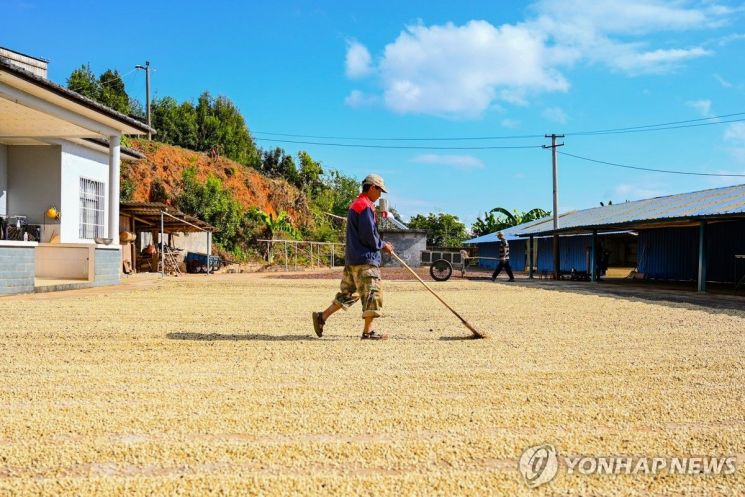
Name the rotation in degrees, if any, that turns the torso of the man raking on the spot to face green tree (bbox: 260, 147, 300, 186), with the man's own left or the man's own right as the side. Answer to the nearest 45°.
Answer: approximately 90° to the man's own left

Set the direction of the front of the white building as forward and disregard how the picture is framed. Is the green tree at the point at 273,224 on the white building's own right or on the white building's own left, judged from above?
on the white building's own left

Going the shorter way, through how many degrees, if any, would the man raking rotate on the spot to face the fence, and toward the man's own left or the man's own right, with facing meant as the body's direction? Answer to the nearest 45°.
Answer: approximately 90° to the man's own left

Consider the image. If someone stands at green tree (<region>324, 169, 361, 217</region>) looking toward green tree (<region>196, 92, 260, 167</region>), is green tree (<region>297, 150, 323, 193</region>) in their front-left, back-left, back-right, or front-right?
front-left

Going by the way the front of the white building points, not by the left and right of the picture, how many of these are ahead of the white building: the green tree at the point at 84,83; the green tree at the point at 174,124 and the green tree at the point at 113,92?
0

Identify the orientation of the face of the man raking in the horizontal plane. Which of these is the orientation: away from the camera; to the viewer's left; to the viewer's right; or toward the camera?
to the viewer's right

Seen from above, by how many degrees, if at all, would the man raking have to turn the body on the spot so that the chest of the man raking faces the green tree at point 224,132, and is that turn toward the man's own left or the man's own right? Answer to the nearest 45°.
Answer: approximately 90° to the man's own left

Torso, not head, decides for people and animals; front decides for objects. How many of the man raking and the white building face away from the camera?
0

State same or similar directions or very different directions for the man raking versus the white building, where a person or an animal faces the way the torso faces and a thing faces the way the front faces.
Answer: same or similar directions

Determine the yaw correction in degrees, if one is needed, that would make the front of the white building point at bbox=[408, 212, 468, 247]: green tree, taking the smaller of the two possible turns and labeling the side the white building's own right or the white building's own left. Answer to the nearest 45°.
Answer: approximately 90° to the white building's own left

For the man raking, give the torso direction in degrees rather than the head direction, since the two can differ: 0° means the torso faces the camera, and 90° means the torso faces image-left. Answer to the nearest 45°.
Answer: approximately 270°

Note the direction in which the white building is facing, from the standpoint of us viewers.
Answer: facing the viewer and to the right of the viewer

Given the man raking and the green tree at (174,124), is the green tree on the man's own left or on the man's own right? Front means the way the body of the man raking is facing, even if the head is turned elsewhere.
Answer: on the man's own left

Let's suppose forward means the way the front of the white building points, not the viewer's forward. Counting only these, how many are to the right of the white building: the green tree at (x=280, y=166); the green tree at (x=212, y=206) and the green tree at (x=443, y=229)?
0

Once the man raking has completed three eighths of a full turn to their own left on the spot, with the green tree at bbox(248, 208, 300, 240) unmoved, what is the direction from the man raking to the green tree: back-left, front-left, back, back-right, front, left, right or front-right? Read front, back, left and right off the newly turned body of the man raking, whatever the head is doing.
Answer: front-right

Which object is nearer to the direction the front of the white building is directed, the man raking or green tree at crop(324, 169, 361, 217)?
the man raking

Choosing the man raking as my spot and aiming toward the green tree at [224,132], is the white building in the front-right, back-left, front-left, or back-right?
front-left
